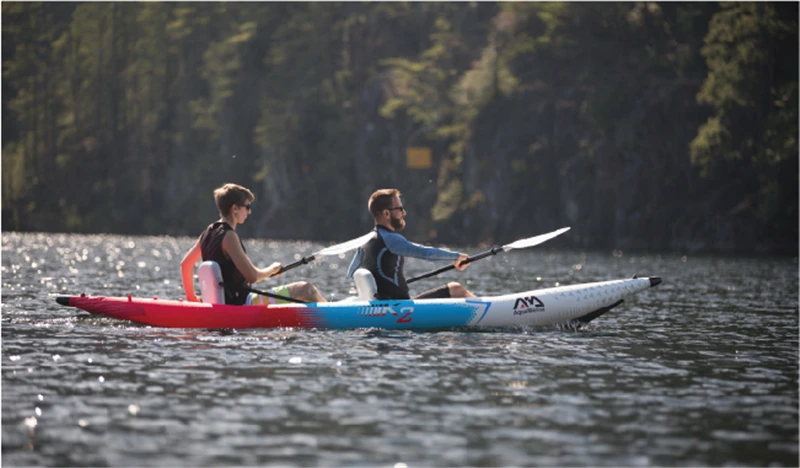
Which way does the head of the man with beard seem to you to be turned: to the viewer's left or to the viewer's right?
to the viewer's right

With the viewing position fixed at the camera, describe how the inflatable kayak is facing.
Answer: facing to the right of the viewer

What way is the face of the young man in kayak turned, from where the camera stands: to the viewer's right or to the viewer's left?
to the viewer's right
